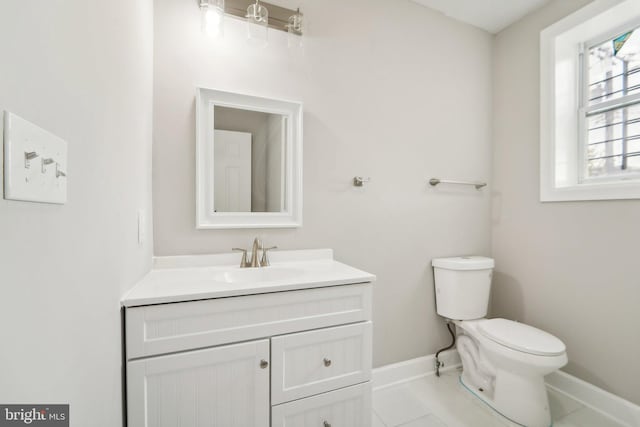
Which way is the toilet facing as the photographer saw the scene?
facing the viewer and to the right of the viewer

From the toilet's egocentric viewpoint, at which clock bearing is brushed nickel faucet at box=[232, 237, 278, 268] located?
The brushed nickel faucet is roughly at 3 o'clock from the toilet.

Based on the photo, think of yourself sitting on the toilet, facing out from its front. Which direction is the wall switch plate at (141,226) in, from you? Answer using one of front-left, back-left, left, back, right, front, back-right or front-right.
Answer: right

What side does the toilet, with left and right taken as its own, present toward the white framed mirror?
right

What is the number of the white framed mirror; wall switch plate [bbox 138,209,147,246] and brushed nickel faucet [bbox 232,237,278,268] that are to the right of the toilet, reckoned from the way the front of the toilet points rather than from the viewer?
3

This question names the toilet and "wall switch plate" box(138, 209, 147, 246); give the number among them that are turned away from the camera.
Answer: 0

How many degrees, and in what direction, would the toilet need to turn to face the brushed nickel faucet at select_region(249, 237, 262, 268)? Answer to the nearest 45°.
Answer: approximately 90° to its right

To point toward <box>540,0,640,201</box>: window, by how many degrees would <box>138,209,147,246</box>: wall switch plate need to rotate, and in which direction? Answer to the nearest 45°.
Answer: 0° — it already faces it

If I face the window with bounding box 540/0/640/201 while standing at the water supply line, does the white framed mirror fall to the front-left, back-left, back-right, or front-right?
back-right

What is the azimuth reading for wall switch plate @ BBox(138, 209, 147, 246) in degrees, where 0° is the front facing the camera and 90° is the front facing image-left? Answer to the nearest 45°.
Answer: approximately 270°

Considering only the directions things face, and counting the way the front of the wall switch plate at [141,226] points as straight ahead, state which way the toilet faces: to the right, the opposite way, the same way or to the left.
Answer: to the right

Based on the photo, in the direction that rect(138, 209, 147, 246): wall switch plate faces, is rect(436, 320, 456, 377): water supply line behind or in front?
in front
